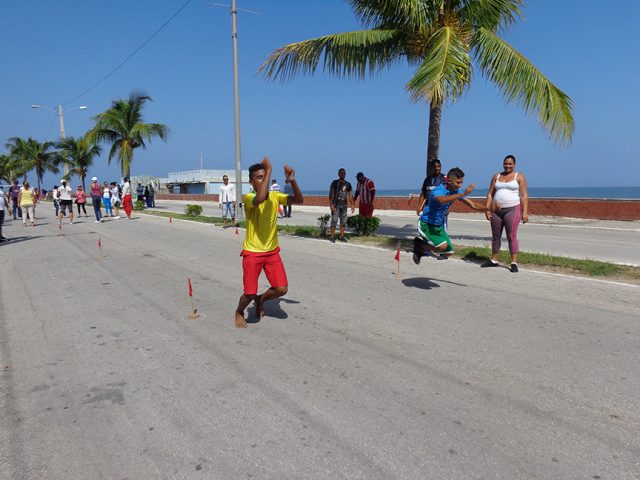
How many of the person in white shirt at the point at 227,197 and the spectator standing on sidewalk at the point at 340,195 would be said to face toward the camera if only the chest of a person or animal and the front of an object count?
2

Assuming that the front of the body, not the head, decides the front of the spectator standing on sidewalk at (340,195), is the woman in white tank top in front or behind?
in front

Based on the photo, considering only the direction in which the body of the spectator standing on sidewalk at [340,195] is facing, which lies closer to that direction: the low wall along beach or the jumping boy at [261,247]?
the jumping boy

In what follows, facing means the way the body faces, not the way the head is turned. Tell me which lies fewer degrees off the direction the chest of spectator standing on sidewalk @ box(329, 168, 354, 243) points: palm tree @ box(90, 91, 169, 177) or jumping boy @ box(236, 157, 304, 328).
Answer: the jumping boy

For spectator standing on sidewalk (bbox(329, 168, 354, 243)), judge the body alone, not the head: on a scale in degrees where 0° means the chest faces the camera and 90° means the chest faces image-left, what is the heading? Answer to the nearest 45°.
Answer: approximately 0°

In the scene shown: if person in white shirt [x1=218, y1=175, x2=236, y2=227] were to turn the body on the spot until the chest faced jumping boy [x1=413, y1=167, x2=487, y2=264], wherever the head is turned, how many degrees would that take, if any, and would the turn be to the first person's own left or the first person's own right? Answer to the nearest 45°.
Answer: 0° — they already face them

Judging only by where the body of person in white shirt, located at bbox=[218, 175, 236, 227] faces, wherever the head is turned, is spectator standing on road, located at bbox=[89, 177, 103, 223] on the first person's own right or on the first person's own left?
on the first person's own right

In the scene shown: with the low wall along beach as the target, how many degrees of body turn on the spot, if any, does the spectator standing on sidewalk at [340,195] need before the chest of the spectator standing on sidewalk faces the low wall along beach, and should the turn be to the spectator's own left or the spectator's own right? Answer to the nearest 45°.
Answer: approximately 135° to the spectator's own left

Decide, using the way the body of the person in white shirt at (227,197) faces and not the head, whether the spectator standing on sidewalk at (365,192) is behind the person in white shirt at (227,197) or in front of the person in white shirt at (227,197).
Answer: in front

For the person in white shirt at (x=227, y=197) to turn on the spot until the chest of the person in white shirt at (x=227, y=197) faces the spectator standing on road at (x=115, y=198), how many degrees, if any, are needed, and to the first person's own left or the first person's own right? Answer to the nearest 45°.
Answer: approximately 135° to the first person's own right
